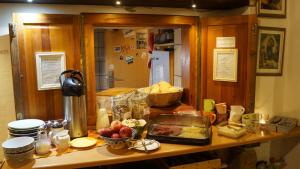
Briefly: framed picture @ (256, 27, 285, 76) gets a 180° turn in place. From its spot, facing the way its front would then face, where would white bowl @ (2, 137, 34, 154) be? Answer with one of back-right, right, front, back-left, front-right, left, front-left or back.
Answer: back-left

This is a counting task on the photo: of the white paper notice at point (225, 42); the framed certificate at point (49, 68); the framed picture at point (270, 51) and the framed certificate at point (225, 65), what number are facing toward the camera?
4

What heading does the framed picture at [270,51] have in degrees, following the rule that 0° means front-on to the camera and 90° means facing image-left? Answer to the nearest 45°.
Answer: approximately 0°

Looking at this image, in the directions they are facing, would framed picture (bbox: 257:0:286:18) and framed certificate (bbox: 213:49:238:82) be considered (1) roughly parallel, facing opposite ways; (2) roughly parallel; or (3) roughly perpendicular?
roughly parallel

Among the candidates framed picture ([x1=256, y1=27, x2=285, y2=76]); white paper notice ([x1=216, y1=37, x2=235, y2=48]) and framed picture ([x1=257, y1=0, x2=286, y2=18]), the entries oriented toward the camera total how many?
3

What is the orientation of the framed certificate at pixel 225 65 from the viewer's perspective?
toward the camera

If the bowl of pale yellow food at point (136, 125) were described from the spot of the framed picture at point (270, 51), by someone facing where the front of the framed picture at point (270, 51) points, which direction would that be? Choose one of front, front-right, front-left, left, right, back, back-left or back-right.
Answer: front-right

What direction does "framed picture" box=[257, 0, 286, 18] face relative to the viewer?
toward the camera

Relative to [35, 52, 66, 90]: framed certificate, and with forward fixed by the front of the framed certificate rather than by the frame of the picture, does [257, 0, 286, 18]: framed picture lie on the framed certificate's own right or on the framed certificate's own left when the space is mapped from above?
on the framed certificate's own left

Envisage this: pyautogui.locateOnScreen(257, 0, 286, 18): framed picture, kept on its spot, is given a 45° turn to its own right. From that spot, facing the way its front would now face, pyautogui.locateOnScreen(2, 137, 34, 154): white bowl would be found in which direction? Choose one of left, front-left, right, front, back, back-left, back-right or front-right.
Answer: front

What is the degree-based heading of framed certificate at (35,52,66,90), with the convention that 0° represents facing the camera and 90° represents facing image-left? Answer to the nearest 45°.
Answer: approximately 0°

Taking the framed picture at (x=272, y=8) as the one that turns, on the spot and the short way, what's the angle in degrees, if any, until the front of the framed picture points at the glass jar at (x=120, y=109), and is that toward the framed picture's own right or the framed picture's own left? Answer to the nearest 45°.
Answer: approximately 45° to the framed picture's own right

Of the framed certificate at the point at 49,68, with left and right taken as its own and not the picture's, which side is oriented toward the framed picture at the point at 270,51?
left
